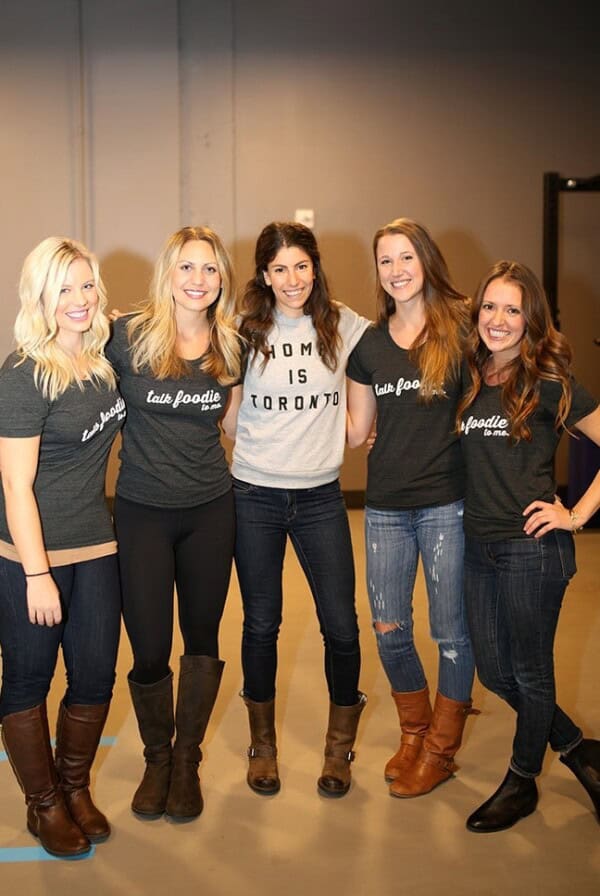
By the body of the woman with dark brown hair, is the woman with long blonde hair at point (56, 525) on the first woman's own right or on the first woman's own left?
on the first woman's own right

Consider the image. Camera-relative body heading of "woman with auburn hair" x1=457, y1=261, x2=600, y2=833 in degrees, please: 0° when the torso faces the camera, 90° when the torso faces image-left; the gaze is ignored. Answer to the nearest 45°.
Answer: approximately 45°

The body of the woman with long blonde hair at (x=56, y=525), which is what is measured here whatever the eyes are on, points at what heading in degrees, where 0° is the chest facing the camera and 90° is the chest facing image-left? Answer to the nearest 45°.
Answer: approximately 315°

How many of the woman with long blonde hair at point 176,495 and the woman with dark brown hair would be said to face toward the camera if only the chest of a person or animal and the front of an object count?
2

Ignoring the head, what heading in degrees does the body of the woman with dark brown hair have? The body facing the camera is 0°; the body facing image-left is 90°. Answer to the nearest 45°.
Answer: approximately 0°
